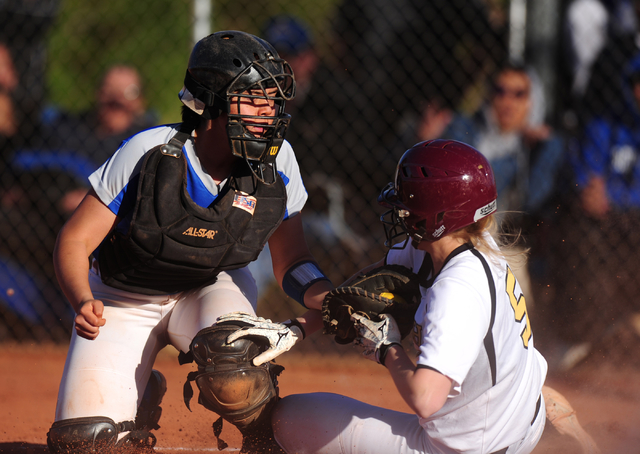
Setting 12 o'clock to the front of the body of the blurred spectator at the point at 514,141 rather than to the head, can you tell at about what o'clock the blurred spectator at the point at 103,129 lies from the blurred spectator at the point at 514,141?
the blurred spectator at the point at 103,129 is roughly at 3 o'clock from the blurred spectator at the point at 514,141.

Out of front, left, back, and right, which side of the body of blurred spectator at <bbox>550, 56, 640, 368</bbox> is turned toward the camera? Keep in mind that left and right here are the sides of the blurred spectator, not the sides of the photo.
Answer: front

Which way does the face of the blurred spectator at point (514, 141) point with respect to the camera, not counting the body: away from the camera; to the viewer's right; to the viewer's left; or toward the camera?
toward the camera

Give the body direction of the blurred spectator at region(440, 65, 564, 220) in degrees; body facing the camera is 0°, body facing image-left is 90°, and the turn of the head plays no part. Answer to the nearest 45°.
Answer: approximately 0°

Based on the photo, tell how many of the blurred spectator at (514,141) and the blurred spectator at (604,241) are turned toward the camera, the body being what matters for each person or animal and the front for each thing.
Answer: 2

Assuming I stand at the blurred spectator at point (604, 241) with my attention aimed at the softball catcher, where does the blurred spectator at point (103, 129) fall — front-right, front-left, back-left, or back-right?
front-right

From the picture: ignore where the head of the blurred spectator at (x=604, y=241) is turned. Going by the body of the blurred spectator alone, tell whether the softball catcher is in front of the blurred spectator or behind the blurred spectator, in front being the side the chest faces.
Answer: in front

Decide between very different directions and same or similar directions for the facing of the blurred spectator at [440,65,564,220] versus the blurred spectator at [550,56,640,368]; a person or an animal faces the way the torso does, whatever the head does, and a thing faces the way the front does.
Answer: same or similar directions

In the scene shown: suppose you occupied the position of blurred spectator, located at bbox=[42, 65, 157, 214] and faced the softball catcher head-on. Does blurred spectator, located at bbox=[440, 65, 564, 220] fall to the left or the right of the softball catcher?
left

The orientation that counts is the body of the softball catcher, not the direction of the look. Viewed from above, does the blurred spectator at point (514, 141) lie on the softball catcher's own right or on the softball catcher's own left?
on the softball catcher's own left

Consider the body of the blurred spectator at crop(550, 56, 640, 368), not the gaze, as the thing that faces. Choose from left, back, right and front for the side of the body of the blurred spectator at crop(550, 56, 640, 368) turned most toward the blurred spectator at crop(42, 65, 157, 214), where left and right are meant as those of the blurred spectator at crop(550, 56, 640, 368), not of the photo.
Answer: right

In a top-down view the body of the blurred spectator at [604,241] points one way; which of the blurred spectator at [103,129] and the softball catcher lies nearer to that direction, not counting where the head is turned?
the softball catcher
